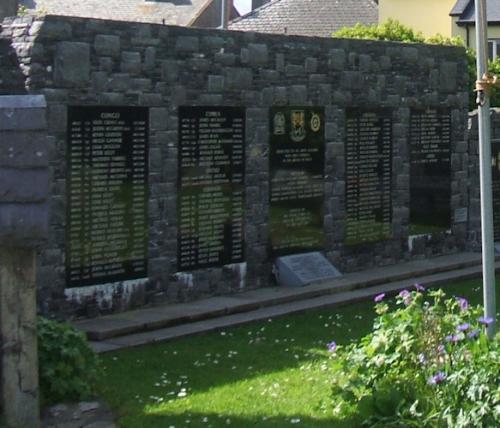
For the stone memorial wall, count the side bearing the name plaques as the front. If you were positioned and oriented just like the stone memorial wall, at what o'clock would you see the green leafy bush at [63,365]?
The green leafy bush is roughly at 2 o'clock from the stone memorial wall.

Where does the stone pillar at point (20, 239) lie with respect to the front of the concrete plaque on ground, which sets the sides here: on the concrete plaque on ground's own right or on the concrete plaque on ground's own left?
on the concrete plaque on ground's own right

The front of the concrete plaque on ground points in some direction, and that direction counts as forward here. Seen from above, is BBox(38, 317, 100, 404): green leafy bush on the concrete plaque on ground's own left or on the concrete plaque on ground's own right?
on the concrete plaque on ground's own right

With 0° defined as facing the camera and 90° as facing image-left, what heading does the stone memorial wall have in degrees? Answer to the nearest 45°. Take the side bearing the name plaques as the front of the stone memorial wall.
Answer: approximately 315°

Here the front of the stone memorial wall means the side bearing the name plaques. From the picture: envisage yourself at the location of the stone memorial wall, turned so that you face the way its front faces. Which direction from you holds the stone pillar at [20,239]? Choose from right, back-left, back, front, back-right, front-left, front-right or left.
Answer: front-right

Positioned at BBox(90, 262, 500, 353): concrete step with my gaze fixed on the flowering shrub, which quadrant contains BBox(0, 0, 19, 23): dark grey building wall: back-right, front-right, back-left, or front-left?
back-right

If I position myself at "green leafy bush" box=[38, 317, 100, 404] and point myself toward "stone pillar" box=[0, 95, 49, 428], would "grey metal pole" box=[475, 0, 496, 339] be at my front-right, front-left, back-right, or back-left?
back-left

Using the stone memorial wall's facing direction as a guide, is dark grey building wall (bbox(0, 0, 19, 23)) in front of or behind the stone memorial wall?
behind

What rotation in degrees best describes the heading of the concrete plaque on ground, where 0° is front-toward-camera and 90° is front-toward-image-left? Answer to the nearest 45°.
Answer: approximately 315°
